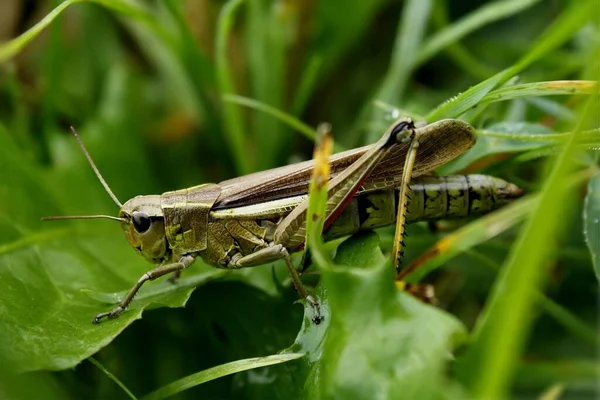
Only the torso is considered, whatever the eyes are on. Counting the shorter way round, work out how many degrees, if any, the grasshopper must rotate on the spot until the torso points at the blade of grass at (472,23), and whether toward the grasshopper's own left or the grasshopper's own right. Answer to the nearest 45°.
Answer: approximately 180°

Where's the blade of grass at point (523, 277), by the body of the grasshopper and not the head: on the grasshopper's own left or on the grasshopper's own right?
on the grasshopper's own left

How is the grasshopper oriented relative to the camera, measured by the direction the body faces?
to the viewer's left

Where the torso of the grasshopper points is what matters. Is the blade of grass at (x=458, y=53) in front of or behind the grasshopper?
behind
